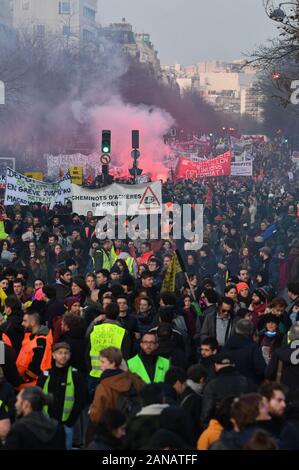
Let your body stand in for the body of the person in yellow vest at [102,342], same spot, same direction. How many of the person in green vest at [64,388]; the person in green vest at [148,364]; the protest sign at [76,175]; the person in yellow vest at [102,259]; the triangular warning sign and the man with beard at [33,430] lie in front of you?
3

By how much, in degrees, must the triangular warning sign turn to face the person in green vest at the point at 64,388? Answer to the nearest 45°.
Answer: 0° — it already faces them

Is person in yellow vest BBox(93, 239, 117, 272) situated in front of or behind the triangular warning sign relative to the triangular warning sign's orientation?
in front

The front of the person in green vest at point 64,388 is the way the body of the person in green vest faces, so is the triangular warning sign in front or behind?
behind

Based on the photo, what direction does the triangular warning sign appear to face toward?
toward the camera

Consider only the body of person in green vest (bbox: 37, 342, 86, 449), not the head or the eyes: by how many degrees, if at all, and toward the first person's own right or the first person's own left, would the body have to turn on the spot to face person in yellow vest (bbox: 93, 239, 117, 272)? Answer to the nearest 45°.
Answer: approximately 180°

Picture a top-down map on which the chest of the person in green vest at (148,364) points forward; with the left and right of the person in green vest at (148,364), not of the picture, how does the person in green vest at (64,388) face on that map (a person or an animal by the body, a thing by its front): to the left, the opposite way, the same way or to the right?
the same way

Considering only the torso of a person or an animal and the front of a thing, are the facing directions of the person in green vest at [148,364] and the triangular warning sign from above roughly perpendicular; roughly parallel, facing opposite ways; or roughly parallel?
roughly parallel

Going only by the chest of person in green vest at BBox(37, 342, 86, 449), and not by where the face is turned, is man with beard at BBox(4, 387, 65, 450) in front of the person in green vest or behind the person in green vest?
in front

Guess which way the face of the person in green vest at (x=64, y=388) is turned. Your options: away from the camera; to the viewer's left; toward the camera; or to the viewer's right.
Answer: toward the camera
